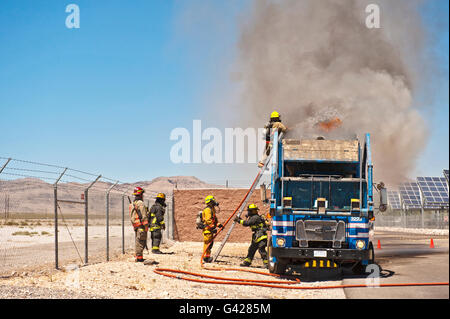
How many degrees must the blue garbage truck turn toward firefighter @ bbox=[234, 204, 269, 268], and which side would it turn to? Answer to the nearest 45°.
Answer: approximately 45° to its right

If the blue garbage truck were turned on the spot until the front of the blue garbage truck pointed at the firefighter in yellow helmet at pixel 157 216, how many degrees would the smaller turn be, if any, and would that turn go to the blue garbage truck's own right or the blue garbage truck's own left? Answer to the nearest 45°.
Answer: approximately 135° to the blue garbage truck's own right

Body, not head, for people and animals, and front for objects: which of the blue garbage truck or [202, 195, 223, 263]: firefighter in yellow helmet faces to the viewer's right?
the firefighter in yellow helmet

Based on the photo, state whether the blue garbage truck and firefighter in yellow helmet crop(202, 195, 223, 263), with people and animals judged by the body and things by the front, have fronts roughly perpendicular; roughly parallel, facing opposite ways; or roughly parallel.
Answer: roughly perpendicular

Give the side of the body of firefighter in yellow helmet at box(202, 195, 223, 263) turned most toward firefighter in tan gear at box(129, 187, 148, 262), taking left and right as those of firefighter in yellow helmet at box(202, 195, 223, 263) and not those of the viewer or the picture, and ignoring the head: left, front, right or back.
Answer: back

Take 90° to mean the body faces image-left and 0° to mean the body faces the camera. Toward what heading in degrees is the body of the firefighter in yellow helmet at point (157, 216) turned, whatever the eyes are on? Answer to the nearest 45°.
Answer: approximately 270°

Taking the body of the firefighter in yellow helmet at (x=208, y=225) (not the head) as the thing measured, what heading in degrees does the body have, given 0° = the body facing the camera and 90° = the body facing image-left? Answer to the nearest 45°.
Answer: approximately 270°

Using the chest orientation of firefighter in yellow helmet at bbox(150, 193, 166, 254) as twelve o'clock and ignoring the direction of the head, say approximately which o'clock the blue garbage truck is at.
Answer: The blue garbage truck is roughly at 2 o'clock from the firefighter in yellow helmet.

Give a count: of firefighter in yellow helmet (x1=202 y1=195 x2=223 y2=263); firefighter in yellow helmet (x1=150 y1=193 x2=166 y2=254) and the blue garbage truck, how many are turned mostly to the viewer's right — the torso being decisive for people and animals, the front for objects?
2

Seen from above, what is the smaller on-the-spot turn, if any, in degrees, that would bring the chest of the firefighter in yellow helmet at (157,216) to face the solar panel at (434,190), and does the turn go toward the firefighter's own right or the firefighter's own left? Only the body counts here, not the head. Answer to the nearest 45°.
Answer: approximately 45° to the firefighter's own left
